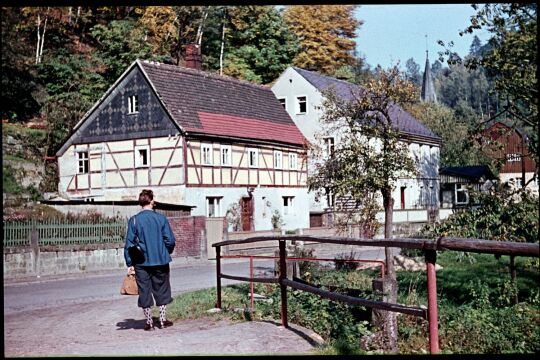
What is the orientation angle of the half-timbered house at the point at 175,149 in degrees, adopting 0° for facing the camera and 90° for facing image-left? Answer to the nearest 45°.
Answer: approximately 315°

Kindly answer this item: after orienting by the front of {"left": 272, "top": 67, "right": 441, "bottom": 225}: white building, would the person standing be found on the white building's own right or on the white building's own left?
on the white building's own right

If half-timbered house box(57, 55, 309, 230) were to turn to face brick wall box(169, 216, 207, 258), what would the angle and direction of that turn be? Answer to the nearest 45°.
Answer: approximately 45° to its right

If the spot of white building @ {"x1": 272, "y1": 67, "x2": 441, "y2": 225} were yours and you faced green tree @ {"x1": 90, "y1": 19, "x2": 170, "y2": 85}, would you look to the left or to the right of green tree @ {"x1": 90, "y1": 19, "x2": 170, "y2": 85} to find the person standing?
left

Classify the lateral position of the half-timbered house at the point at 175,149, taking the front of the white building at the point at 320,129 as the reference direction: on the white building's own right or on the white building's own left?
on the white building's own right

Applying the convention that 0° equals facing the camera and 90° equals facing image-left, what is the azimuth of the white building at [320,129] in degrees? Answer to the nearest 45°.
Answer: approximately 315°
